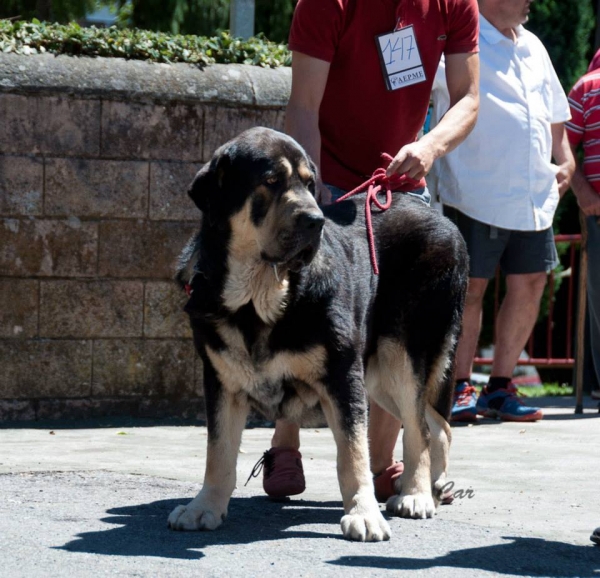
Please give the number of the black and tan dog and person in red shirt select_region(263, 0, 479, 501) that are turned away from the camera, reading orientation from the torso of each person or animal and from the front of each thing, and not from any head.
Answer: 0

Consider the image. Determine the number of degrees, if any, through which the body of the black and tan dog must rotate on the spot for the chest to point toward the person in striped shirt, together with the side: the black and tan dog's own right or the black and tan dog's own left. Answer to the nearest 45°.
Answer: approximately 180°

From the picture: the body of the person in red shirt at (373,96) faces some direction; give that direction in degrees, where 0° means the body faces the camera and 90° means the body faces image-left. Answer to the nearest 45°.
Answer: approximately 0°

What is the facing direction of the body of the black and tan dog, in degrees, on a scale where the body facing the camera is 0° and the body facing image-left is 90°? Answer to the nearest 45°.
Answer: approximately 45°

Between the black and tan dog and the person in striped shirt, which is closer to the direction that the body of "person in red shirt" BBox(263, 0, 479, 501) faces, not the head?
the black and tan dog

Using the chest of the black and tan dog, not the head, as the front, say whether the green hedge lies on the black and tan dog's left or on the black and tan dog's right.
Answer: on the black and tan dog's right

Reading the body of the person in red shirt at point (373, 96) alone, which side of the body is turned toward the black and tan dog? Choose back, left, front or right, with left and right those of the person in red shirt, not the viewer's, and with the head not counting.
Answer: front

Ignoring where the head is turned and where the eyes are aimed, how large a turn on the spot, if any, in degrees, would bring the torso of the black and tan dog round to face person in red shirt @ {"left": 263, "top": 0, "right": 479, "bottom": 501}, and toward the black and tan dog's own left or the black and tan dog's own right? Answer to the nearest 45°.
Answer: approximately 135° to the black and tan dog's own right

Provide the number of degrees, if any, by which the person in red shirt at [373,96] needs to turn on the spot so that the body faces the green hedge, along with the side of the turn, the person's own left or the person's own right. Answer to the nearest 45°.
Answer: approximately 135° to the person's own right
